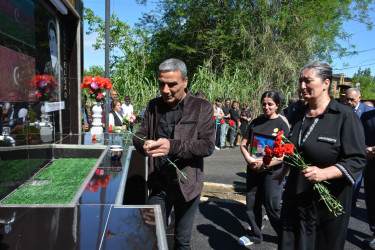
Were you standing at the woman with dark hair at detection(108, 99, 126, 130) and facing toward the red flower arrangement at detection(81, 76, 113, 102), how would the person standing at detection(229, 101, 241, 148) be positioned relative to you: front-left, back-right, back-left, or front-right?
back-left

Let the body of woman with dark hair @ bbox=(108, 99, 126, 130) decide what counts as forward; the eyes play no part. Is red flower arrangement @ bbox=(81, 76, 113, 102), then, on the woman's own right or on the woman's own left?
on the woman's own right

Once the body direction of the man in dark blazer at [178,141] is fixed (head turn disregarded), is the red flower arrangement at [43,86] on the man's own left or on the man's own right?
on the man's own right

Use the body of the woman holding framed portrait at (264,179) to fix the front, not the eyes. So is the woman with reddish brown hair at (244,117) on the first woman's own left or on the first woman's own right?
on the first woman's own right

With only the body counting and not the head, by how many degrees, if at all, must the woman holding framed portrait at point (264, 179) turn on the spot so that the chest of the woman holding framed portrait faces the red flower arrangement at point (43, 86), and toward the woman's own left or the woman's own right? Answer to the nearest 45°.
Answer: approximately 45° to the woman's own right

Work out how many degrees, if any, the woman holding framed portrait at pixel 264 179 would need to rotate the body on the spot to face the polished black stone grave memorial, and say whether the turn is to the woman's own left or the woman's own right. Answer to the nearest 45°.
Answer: approximately 45° to the woman's own right

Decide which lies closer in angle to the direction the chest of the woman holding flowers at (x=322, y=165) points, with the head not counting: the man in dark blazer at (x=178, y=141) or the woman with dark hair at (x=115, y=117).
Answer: the man in dark blazer

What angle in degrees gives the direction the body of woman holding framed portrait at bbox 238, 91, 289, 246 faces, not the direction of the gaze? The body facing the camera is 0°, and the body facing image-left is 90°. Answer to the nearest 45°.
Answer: approximately 45°
